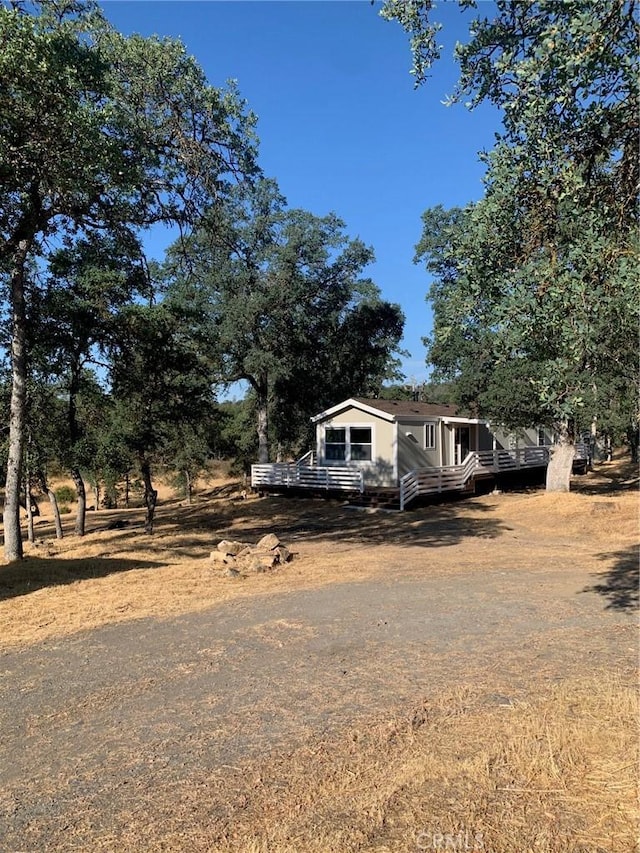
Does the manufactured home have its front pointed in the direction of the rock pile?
no

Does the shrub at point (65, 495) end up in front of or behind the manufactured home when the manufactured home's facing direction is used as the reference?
behind

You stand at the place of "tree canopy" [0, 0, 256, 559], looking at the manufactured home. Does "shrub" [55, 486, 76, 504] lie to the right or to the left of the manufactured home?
left

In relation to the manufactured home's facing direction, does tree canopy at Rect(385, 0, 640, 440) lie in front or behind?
in front

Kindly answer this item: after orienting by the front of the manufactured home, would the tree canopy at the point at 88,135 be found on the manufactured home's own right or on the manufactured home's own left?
on the manufactured home's own right

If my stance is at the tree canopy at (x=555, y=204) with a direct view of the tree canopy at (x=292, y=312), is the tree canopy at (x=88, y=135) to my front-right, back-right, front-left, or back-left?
front-left
